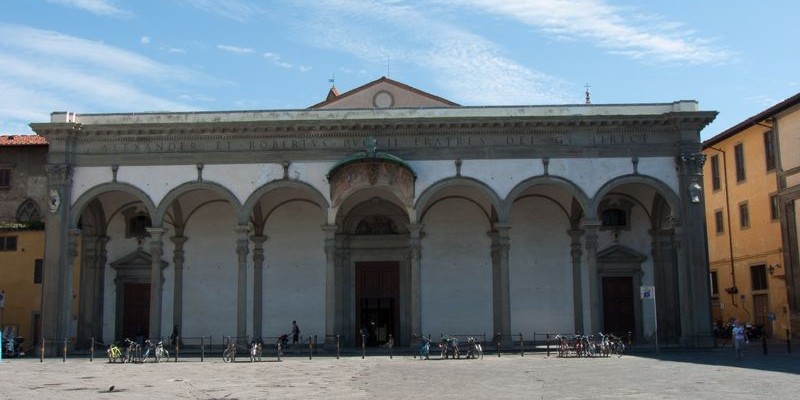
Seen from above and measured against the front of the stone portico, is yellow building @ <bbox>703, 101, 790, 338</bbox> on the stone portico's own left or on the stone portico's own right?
on the stone portico's own left

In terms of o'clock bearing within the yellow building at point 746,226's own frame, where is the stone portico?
The stone portico is roughly at 12 o'clock from the yellow building.

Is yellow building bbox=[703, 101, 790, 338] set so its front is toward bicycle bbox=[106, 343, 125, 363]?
yes

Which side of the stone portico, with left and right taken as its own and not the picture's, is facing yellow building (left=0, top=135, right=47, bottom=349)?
right

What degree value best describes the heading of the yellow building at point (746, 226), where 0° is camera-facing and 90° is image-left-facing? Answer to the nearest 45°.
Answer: approximately 45°

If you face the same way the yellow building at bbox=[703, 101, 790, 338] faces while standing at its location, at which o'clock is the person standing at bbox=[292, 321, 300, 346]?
The person standing is roughly at 12 o'clock from the yellow building.

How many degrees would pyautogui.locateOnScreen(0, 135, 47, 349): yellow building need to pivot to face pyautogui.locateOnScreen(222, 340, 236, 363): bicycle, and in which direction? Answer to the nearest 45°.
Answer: approximately 45° to its left
